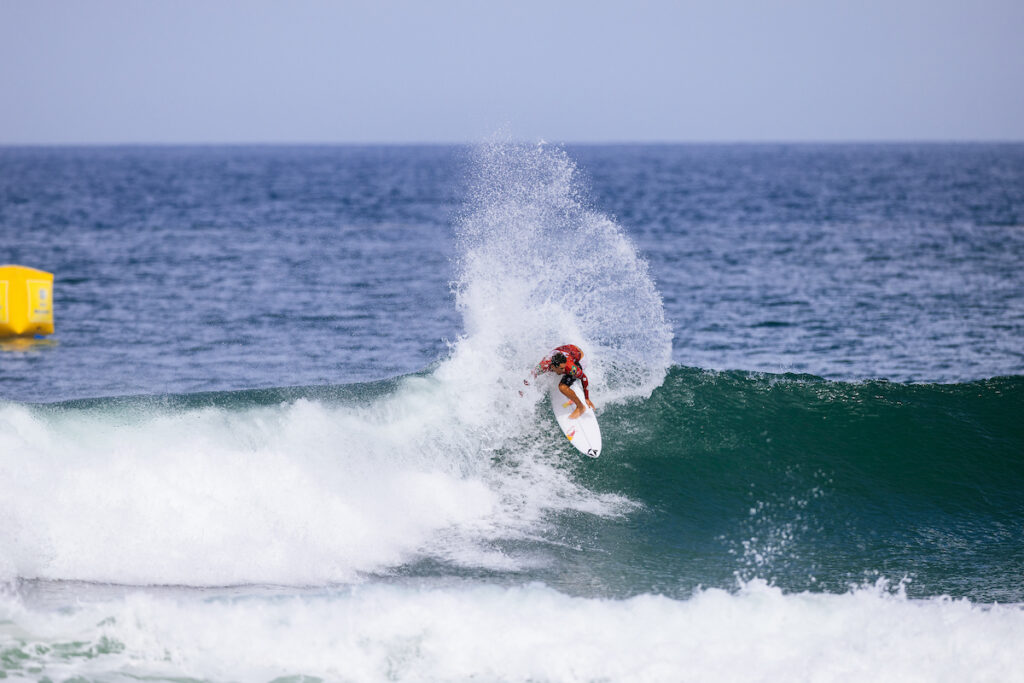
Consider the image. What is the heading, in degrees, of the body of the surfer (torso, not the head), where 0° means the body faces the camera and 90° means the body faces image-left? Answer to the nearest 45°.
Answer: approximately 45°

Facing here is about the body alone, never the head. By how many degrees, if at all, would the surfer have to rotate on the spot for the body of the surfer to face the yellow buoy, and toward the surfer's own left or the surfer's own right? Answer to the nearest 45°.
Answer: approximately 90° to the surfer's own right
